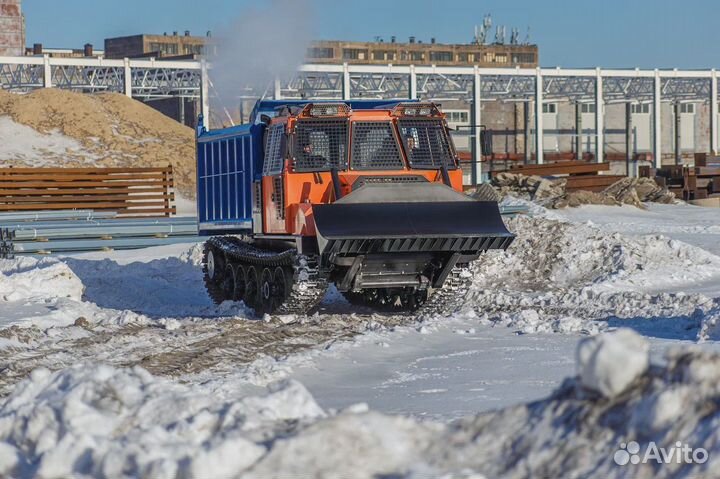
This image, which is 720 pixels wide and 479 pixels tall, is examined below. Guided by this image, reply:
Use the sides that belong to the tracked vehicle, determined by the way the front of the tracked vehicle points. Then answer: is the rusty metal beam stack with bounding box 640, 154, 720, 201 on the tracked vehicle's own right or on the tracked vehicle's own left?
on the tracked vehicle's own left

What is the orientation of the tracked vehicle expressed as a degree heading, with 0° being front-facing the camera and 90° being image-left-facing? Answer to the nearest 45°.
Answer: approximately 315°

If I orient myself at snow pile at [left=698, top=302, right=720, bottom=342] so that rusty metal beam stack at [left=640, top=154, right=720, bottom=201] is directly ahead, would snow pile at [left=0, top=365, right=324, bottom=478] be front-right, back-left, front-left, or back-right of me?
back-left

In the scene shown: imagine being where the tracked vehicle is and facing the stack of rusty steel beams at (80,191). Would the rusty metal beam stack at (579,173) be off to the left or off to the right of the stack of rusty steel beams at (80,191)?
right

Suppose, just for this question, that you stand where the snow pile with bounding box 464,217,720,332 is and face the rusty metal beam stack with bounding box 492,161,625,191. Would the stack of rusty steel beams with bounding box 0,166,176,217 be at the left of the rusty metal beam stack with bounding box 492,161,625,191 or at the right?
left

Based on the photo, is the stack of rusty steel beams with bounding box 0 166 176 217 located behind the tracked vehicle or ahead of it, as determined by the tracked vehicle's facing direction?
behind

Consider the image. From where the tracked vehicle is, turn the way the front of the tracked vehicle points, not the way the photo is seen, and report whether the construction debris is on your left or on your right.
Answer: on your left
